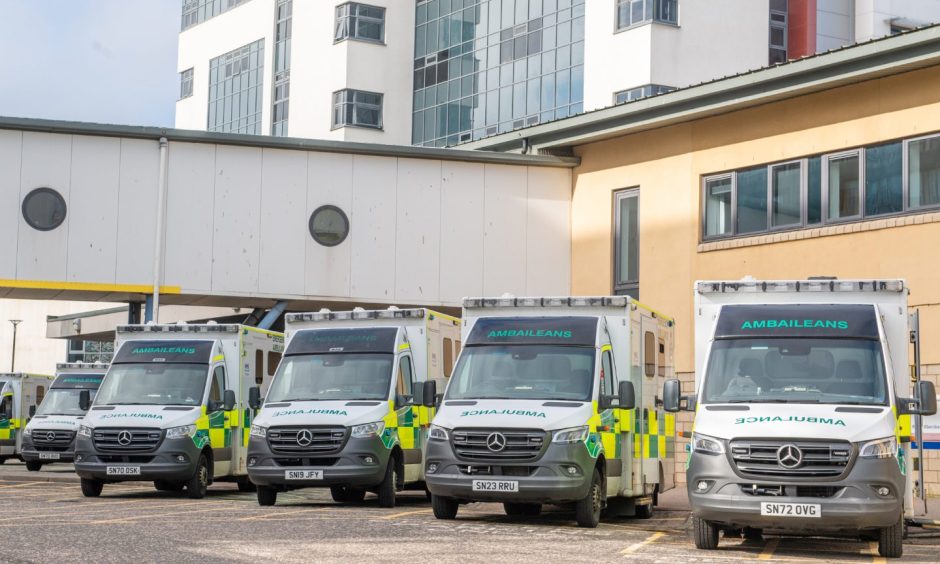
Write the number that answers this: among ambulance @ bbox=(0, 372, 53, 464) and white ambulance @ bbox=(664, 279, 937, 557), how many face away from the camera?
0

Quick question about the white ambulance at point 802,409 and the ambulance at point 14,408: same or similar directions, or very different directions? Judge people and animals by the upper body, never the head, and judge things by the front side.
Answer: same or similar directions

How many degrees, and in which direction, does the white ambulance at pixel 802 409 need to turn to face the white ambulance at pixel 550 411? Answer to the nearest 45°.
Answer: approximately 135° to its right

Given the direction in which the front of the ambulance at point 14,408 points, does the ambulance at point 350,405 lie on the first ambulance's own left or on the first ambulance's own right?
on the first ambulance's own left

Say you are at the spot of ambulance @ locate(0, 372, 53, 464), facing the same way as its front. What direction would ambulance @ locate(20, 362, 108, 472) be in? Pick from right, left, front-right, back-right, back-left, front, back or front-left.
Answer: front-left

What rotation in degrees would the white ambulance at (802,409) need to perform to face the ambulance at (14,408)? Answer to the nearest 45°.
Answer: approximately 135° to its right

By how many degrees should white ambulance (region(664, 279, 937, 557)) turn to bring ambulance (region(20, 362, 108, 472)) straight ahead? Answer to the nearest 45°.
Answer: approximately 135° to its right

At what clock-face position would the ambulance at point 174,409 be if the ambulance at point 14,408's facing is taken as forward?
the ambulance at point 174,409 is roughly at 10 o'clock from the ambulance at point 14,408.

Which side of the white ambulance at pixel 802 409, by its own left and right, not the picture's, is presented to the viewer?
front

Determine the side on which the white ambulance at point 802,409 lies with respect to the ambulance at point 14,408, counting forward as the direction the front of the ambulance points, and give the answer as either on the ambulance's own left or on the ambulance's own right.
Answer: on the ambulance's own left
